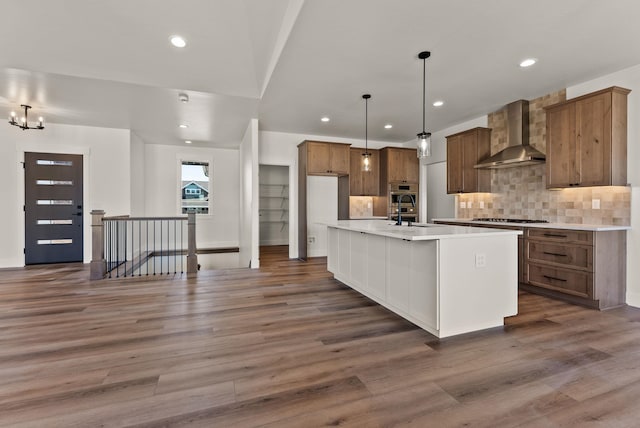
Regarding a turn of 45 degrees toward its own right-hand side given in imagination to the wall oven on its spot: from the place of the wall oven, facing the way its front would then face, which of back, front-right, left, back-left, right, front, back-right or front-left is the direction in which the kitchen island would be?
front-left

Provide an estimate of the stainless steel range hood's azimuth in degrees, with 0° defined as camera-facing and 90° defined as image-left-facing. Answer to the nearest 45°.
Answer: approximately 45°

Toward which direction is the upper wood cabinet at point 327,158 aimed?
toward the camera

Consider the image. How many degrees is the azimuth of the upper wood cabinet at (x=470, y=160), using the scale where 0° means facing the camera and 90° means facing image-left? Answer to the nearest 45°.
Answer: approximately 45°

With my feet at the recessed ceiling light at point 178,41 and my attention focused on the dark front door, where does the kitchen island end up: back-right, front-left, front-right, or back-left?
back-right

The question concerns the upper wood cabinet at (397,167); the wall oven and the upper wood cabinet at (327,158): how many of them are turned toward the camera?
3

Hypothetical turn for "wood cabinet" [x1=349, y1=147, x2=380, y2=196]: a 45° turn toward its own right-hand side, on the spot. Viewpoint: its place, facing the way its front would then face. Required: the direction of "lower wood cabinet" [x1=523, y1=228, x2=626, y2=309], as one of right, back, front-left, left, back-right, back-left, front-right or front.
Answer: left

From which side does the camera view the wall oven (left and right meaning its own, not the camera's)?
front

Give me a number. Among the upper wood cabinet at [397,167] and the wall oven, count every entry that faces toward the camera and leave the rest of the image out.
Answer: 2

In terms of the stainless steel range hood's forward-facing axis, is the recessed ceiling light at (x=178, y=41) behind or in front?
in front

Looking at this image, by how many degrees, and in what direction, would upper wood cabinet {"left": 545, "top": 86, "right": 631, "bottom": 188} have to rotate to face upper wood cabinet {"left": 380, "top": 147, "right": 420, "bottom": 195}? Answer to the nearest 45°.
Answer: approximately 90° to its right

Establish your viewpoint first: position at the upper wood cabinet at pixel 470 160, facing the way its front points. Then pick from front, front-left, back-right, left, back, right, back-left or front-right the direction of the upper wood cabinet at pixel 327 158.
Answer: front-right

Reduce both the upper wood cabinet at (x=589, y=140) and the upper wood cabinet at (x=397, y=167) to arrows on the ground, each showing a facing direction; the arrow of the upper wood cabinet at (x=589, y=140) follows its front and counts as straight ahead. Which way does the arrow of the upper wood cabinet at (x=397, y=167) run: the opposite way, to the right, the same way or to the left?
to the left
